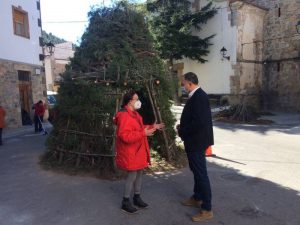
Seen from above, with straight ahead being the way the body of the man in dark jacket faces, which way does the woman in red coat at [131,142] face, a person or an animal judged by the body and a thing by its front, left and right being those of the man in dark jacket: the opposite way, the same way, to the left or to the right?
the opposite way

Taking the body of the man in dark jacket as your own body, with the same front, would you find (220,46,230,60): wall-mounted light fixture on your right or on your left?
on your right

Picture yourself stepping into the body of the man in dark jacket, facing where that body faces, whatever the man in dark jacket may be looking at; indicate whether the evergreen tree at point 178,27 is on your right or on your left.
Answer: on your right

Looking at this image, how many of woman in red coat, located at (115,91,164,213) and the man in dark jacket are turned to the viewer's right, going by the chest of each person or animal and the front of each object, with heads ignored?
1

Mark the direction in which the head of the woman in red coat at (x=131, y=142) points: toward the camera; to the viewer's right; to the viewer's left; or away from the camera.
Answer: to the viewer's right

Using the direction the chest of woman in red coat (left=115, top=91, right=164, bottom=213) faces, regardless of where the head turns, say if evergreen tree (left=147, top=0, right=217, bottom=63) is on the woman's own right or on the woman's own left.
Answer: on the woman's own left

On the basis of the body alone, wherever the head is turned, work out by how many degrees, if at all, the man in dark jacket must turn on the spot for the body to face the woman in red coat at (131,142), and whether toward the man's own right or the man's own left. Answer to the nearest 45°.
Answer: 0° — they already face them

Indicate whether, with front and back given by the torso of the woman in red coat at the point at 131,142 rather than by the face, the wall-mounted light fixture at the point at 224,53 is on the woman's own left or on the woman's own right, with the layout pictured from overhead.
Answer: on the woman's own left

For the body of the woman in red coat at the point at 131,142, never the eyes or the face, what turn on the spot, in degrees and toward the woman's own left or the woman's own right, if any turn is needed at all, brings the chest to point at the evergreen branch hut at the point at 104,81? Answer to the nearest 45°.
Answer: approximately 90° to the woman's own left

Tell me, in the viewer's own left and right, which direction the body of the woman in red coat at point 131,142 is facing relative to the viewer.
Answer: facing to the right of the viewer

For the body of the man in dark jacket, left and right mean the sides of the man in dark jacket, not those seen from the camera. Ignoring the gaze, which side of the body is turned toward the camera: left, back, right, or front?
left

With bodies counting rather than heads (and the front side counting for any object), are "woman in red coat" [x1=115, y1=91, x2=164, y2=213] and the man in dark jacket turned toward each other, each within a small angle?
yes
